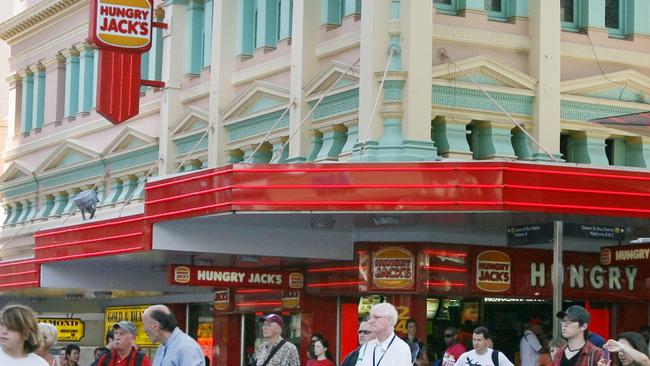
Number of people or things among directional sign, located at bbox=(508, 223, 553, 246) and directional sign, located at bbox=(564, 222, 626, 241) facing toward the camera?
2

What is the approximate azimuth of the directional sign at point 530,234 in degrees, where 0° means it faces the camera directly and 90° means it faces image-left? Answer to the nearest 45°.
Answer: approximately 0°

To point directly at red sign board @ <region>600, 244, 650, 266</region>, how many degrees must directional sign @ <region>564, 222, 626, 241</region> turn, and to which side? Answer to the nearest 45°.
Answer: approximately 135° to its left

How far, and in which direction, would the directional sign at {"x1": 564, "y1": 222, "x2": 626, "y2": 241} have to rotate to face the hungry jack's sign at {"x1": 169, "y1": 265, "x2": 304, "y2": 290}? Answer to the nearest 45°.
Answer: approximately 135° to its right

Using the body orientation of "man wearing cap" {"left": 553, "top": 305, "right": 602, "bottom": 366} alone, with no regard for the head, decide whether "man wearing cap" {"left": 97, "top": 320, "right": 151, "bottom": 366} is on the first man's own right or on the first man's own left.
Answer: on the first man's own right

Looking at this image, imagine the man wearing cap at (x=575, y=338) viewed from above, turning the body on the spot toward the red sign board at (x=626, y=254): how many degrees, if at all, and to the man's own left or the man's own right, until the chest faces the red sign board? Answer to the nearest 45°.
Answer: approximately 135° to the man's own right
